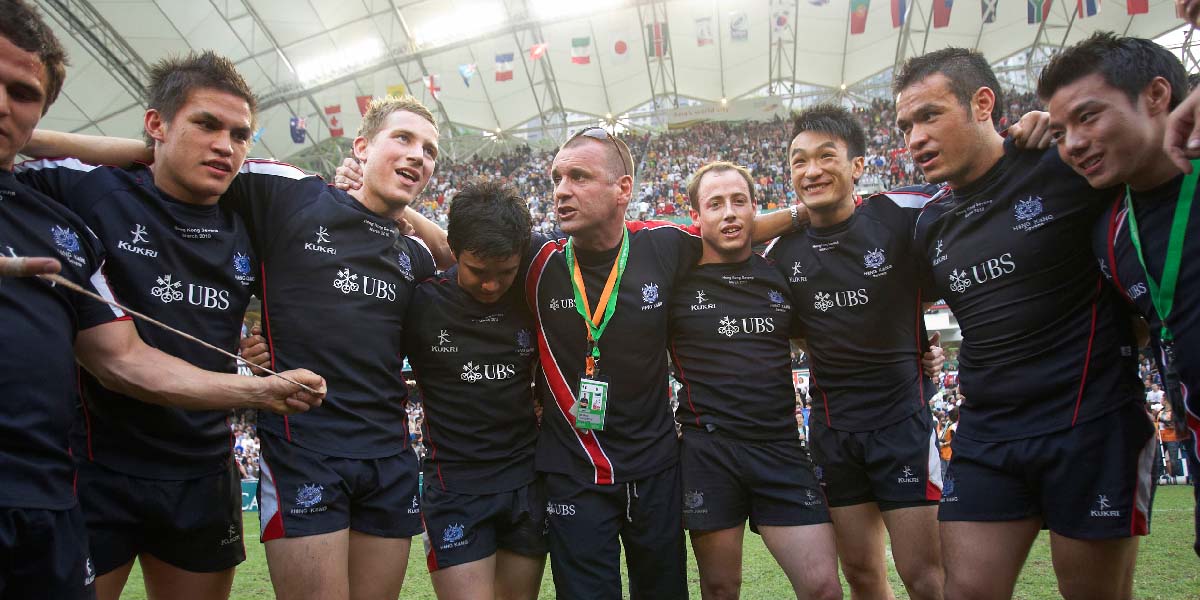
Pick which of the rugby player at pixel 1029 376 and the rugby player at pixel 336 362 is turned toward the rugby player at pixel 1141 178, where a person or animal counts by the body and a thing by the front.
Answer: the rugby player at pixel 336 362

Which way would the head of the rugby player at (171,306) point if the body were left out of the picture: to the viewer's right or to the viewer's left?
to the viewer's right

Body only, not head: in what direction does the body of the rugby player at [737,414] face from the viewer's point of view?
toward the camera

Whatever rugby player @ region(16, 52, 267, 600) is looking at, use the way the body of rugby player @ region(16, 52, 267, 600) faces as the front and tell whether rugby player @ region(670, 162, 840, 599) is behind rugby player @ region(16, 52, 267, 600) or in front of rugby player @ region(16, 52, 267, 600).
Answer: in front

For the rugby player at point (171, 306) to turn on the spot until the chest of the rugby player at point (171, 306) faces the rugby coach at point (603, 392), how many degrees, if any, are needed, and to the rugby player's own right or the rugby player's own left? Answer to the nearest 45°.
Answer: approximately 45° to the rugby player's own left

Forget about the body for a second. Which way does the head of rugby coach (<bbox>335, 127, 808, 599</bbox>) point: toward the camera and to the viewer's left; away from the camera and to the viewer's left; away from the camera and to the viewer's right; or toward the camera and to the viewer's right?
toward the camera and to the viewer's left

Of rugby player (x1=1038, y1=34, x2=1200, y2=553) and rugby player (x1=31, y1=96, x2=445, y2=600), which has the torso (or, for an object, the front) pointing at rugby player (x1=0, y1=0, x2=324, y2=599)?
rugby player (x1=1038, y1=34, x2=1200, y2=553)

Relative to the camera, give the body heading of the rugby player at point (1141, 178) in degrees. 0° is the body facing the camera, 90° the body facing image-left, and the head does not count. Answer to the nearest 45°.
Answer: approximately 45°

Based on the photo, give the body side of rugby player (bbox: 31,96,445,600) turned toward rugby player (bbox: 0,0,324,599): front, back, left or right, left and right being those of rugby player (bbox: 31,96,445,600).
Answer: right

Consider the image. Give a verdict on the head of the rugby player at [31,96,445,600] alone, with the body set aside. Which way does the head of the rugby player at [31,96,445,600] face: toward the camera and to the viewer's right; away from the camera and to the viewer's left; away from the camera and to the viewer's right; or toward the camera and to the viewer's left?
toward the camera and to the viewer's right

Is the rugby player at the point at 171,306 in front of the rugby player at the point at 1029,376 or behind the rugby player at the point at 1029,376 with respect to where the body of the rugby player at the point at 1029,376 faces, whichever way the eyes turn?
in front

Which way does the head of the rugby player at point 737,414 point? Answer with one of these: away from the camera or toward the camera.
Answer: toward the camera

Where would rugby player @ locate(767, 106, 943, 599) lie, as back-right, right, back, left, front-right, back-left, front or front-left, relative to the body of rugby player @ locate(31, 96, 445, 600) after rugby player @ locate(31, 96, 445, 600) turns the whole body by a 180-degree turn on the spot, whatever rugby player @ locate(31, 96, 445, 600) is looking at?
back-right

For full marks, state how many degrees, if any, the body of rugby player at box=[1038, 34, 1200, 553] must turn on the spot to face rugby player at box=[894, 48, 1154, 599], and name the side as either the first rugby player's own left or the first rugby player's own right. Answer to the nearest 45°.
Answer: approximately 90° to the first rugby player's own right

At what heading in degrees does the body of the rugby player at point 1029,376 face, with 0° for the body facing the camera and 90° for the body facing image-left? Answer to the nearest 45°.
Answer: approximately 45°

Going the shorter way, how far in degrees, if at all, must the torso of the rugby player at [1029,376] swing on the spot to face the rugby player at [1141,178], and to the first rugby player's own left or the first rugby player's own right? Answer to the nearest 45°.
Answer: approximately 90° to the first rugby player's own left

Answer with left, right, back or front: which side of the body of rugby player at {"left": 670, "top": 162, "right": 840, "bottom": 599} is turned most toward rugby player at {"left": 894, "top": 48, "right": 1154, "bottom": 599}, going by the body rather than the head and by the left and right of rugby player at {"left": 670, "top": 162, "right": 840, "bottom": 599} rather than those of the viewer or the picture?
left
